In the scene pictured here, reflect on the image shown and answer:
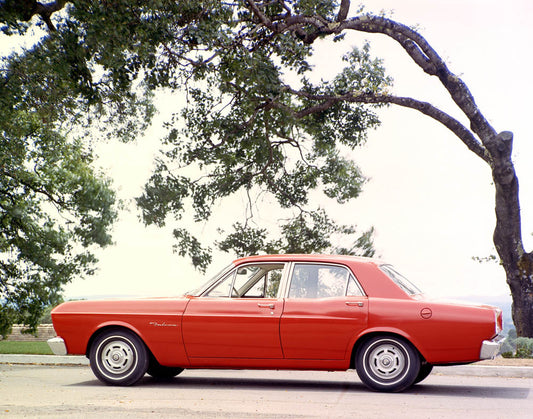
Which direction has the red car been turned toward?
to the viewer's left

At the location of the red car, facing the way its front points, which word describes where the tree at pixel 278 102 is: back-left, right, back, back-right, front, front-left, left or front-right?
right
